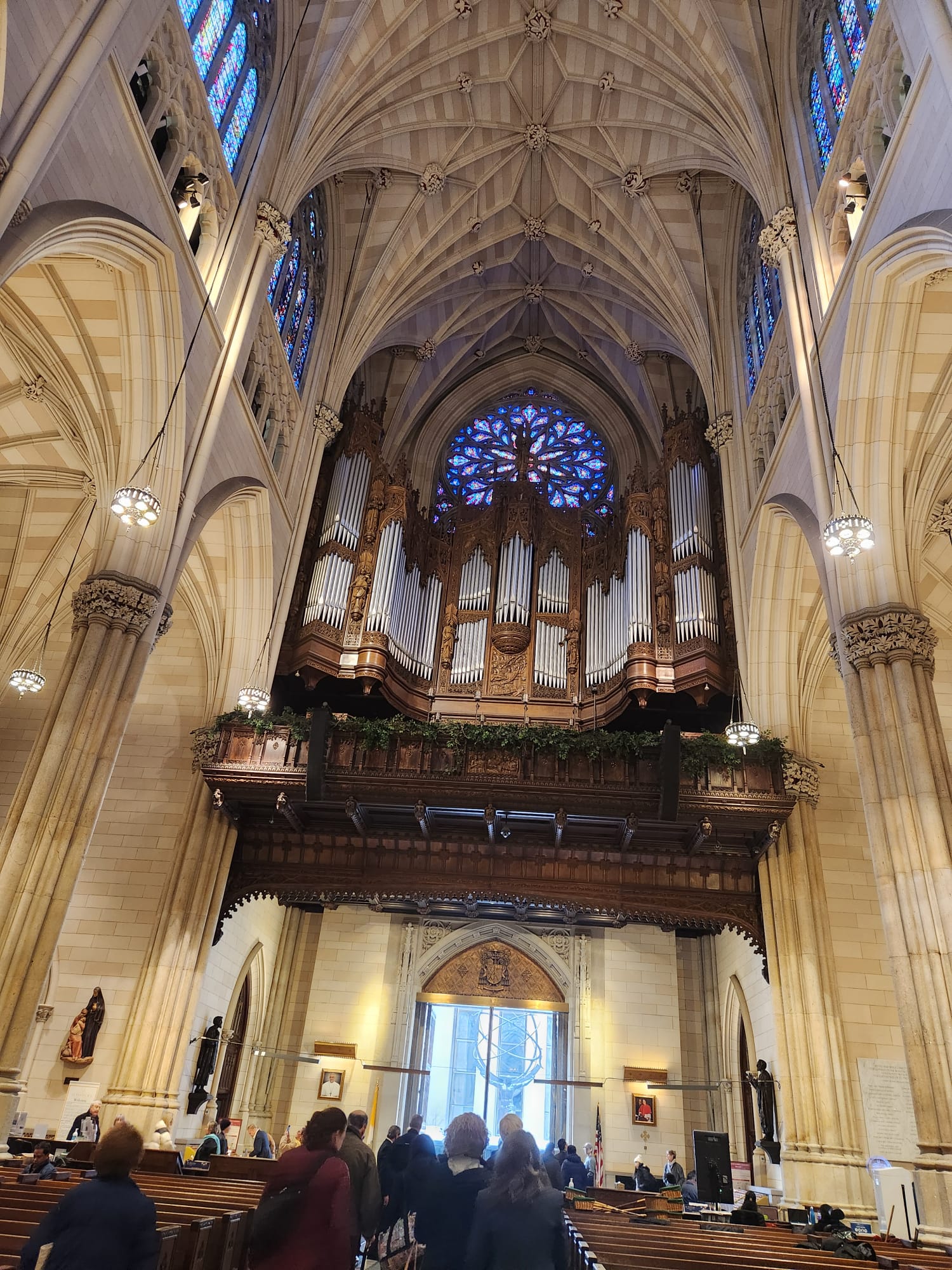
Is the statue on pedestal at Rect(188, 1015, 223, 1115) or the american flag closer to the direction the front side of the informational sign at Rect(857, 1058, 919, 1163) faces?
the statue on pedestal

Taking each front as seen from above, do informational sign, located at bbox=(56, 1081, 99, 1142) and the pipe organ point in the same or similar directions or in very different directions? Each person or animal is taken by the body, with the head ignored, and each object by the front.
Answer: same or similar directions

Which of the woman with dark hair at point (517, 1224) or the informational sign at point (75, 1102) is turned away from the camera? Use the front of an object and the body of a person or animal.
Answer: the woman with dark hair

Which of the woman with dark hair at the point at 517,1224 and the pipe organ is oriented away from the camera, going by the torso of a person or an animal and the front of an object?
the woman with dark hair

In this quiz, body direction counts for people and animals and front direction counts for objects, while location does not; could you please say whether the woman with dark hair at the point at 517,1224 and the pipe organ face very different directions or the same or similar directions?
very different directions

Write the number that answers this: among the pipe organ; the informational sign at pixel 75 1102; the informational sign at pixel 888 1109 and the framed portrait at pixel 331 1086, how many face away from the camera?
0

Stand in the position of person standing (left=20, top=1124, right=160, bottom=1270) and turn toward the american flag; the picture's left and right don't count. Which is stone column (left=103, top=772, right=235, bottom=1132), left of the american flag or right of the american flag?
left

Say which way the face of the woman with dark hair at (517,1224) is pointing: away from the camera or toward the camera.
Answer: away from the camera

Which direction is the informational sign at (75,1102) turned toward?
toward the camera

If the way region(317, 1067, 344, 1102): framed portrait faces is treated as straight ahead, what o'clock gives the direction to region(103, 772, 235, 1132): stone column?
The stone column is roughly at 1 o'clock from the framed portrait.

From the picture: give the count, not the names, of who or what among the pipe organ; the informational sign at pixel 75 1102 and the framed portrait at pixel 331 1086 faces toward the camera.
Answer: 3

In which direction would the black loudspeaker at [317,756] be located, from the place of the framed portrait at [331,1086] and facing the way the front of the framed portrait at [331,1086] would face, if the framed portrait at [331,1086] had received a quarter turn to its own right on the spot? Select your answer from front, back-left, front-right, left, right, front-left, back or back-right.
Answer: left

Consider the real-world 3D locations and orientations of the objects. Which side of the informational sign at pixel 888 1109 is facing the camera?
front

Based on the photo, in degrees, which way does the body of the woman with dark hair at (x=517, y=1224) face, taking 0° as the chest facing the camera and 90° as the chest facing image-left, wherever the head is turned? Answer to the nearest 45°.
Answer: approximately 180°

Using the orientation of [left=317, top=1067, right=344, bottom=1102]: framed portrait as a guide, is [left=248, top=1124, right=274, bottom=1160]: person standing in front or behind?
in front

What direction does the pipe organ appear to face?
toward the camera
